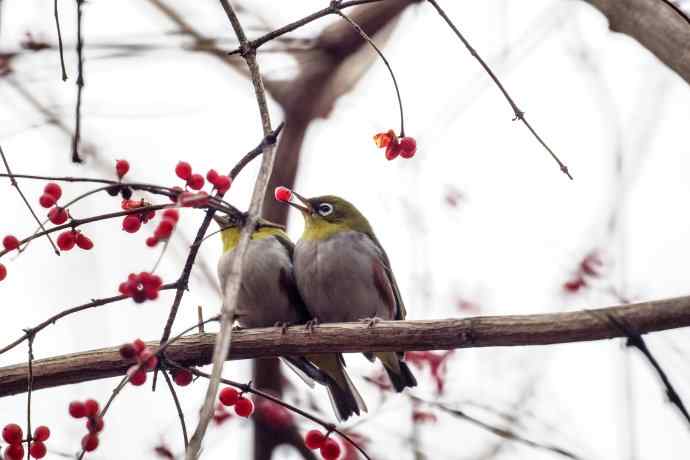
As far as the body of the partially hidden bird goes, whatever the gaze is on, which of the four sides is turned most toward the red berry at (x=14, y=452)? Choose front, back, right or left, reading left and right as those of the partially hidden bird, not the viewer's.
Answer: front

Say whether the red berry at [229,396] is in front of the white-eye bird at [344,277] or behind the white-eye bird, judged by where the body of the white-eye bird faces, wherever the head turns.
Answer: in front

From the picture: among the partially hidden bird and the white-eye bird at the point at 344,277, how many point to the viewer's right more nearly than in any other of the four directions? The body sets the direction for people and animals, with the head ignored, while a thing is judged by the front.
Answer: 0

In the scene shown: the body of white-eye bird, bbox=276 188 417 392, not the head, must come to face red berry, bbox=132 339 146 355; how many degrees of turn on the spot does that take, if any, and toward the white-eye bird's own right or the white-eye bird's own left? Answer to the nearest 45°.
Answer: approximately 45° to the white-eye bird's own right

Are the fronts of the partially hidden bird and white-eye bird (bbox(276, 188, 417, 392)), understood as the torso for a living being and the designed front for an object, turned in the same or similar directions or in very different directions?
same or similar directions

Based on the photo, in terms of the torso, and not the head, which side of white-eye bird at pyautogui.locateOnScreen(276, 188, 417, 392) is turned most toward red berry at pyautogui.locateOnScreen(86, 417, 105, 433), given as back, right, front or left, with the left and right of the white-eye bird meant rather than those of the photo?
front

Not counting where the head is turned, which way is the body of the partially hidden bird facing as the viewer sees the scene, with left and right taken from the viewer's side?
facing the viewer and to the left of the viewer
